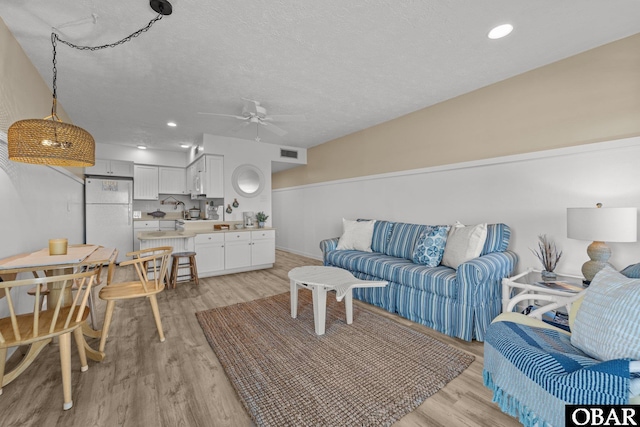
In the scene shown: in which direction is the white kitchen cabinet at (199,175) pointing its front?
to the viewer's left

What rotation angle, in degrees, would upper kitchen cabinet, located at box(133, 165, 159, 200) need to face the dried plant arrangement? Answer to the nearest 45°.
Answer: approximately 45° to its left

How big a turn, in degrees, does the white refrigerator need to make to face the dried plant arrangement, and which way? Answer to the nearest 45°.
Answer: approximately 45° to its left

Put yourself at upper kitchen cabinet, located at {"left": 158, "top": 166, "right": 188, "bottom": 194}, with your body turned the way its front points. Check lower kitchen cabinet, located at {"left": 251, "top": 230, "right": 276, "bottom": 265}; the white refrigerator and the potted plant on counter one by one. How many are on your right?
1

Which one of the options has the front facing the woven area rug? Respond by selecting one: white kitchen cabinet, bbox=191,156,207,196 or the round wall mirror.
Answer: the round wall mirror

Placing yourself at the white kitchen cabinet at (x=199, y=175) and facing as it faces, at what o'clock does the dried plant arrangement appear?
The dried plant arrangement is roughly at 8 o'clock from the white kitchen cabinet.
